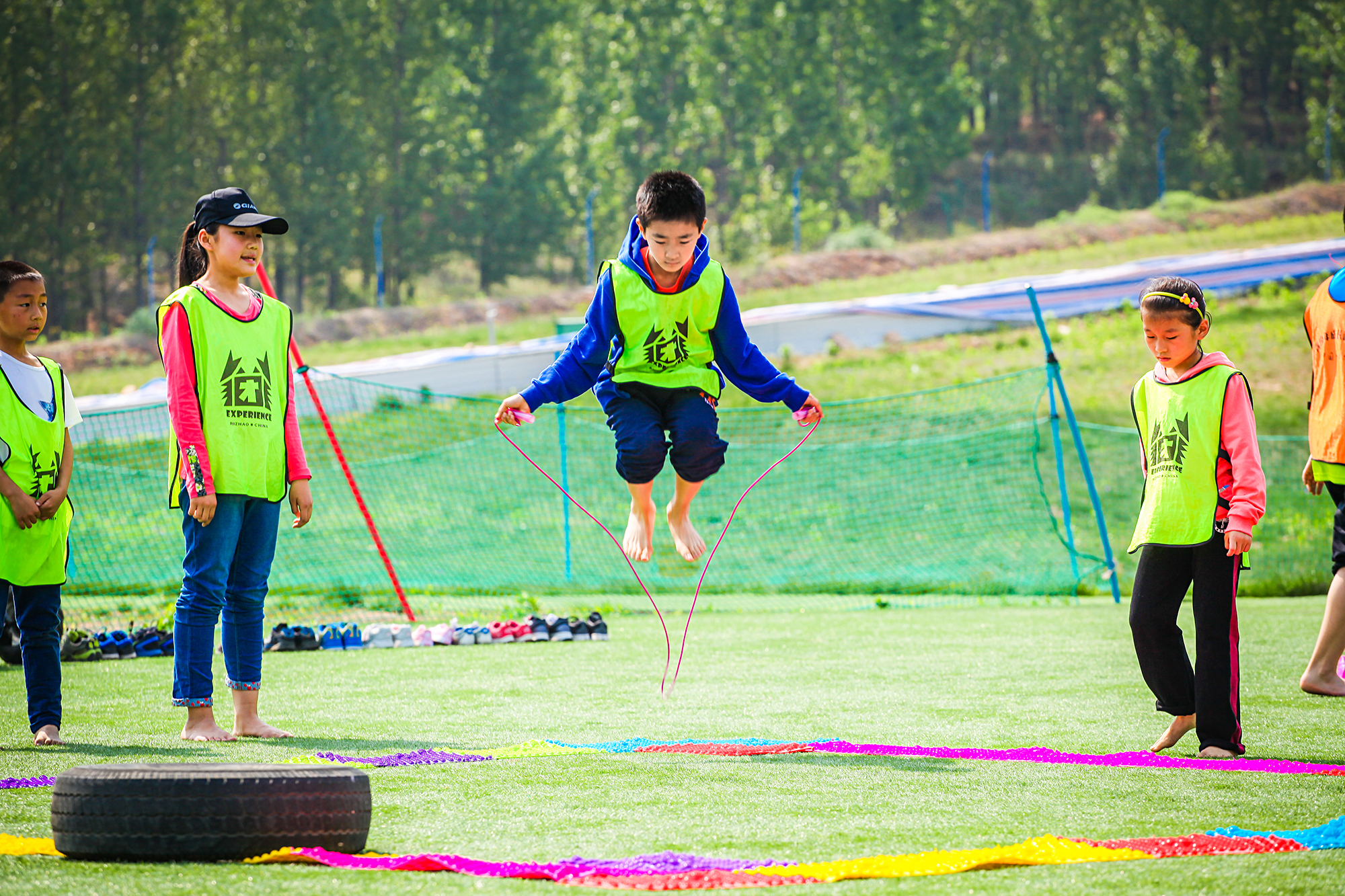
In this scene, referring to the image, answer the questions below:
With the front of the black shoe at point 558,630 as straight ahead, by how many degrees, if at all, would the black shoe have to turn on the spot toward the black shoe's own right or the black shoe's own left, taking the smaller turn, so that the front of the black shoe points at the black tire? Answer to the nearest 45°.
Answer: approximately 45° to the black shoe's own right

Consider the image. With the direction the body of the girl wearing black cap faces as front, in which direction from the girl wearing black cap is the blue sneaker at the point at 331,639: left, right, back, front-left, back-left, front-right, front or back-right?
back-left

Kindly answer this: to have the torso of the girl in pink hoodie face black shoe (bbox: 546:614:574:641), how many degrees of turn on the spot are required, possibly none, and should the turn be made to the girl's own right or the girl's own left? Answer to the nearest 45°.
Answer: approximately 90° to the girl's own right

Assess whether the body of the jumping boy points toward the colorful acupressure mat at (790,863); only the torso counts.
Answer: yes

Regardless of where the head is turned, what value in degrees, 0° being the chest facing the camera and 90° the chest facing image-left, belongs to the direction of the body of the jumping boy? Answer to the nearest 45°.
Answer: approximately 0°

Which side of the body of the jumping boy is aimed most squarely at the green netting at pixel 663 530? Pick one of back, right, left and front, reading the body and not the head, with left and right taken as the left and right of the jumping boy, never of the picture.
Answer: back

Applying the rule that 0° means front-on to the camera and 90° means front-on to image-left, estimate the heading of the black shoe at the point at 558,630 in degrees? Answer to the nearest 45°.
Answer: approximately 315°

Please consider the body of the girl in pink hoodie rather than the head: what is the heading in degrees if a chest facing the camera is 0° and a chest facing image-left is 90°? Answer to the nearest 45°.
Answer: approximately 45°

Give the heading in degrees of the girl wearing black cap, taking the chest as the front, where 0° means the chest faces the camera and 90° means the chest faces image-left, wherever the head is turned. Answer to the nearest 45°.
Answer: approximately 315°
